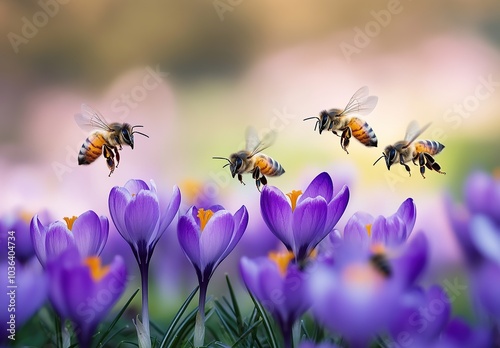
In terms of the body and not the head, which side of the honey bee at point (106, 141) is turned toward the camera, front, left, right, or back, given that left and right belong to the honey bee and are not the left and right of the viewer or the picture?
right

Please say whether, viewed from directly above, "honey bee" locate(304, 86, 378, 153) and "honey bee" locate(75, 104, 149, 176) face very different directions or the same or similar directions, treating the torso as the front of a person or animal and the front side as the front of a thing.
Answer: very different directions

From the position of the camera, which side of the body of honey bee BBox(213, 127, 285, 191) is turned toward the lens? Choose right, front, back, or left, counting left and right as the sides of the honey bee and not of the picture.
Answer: left

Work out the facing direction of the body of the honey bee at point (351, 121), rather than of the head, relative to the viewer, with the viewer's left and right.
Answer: facing to the left of the viewer

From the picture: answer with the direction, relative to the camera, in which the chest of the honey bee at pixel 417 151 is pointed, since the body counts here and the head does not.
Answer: to the viewer's left

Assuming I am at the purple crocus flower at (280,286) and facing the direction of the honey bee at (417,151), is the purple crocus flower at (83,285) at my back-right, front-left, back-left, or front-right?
back-left
